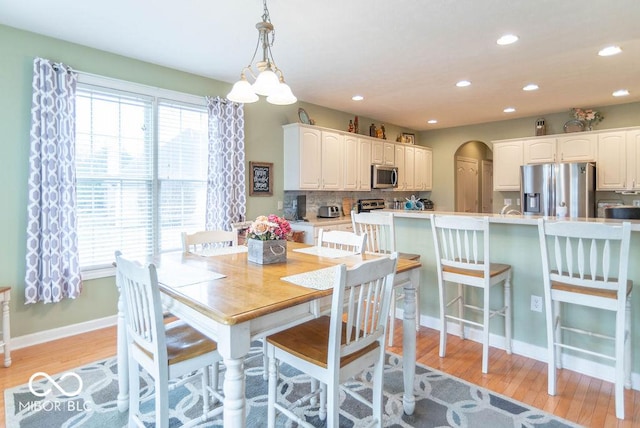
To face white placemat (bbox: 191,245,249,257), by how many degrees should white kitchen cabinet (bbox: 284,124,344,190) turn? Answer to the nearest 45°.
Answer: approximately 45° to its right

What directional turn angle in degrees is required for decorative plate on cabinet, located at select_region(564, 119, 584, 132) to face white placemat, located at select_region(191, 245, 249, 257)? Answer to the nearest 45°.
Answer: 0° — it already faces it

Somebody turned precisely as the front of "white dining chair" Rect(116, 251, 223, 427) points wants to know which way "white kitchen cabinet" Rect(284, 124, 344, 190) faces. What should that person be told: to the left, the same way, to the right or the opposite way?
to the right

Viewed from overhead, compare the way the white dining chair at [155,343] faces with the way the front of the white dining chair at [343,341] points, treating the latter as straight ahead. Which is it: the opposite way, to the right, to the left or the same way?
to the right

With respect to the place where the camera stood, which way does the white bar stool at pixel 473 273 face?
facing away from the viewer and to the right of the viewer

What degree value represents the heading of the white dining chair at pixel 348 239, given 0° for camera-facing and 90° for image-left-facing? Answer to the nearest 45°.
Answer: approximately 45°

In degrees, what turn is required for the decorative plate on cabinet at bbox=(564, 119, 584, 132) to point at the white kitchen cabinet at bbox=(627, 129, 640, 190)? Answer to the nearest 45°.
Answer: approximately 90° to its left

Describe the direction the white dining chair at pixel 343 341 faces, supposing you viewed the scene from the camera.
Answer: facing away from the viewer and to the left of the viewer

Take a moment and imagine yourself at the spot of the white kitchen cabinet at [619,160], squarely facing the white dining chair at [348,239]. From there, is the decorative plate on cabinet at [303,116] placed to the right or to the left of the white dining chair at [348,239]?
right

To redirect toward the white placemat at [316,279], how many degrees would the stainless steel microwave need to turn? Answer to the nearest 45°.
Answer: approximately 45° to its right

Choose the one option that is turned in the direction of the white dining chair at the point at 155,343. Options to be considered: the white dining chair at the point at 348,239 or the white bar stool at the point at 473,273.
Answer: the white dining chair at the point at 348,239

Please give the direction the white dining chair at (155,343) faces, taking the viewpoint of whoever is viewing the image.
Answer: facing away from the viewer and to the right of the viewer
